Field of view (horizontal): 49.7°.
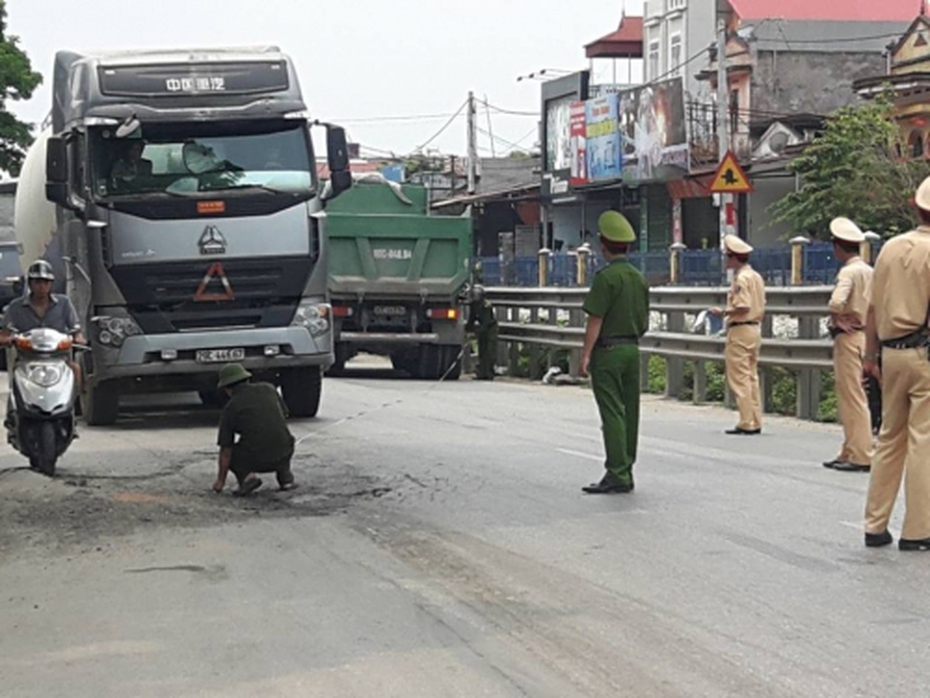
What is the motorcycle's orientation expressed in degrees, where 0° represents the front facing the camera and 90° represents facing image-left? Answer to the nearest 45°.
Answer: approximately 0°

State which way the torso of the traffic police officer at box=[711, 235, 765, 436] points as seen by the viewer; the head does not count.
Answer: to the viewer's left

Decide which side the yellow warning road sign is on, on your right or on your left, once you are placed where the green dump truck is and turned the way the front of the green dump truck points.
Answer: on your right

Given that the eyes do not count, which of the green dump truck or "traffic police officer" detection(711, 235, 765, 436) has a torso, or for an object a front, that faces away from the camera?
the green dump truck

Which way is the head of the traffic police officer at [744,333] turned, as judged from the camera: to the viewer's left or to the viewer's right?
to the viewer's left

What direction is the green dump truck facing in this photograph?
away from the camera

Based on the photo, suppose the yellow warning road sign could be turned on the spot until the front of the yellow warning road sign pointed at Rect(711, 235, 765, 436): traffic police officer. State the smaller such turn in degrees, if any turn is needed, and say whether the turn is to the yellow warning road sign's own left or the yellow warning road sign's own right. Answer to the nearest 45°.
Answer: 0° — it already faces them

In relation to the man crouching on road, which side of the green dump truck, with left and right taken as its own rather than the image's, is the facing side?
back

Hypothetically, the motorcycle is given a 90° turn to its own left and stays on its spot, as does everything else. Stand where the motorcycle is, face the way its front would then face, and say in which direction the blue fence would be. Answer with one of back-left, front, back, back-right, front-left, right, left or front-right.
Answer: front-left

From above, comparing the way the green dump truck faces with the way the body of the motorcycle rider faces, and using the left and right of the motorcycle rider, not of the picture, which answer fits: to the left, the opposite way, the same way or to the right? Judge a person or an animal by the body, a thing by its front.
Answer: the opposite way

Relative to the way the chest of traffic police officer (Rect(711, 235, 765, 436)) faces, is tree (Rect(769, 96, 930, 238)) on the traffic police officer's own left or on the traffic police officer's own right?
on the traffic police officer's own right
